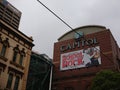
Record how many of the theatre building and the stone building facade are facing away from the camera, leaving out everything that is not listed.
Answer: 0

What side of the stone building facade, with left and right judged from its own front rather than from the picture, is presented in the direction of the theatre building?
left

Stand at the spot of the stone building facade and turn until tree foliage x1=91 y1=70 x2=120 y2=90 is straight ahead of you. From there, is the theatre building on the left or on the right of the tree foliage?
left

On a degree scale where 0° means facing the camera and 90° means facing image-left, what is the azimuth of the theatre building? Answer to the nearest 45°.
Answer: approximately 45°

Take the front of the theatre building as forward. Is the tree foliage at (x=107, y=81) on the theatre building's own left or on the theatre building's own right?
on the theatre building's own left

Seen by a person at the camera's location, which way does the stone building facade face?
facing the viewer and to the right of the viewer

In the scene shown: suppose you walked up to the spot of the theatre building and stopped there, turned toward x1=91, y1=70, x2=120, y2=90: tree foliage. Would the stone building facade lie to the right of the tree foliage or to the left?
right

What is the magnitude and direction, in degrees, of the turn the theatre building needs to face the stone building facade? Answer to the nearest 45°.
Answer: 0° — it already faces it
